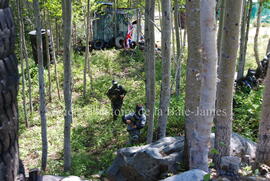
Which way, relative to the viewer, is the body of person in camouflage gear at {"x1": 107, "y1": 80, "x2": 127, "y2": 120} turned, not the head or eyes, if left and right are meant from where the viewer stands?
facing the viewer

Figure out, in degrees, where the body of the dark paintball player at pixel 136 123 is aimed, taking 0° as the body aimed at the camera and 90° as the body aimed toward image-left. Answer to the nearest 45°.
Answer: approximately 45°

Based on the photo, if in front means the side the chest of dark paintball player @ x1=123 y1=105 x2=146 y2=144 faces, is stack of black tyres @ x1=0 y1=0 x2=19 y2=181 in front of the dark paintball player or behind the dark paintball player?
in front

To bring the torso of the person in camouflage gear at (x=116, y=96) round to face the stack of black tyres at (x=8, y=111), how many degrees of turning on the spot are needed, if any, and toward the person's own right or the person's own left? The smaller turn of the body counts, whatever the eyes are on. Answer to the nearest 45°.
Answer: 0° — they already face it

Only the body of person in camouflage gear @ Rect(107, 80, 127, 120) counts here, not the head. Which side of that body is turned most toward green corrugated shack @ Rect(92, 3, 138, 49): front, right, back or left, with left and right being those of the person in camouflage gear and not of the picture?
back

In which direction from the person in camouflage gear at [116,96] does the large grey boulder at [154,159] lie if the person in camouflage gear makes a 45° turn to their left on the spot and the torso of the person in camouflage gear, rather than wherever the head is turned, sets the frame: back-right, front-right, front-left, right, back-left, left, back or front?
front-right

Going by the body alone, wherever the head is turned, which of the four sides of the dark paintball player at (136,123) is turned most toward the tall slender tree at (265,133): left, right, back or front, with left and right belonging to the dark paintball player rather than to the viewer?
left

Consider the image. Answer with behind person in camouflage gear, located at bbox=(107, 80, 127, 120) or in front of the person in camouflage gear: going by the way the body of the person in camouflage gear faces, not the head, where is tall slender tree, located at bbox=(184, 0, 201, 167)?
in front

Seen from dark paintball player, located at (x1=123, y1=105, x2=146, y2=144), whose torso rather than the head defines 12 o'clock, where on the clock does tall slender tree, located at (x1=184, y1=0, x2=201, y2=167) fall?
The tall slender tree is roughly at 10 o'clock from the dark paintball player.

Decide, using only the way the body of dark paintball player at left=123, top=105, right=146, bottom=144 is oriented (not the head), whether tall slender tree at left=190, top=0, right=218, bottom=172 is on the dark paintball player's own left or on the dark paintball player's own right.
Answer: on the dark paintball player's own left

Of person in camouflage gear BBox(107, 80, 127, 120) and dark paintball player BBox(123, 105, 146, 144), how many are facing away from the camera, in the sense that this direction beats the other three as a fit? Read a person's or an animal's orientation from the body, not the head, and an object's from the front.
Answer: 0
